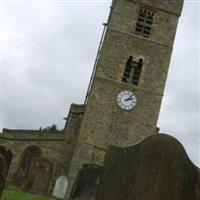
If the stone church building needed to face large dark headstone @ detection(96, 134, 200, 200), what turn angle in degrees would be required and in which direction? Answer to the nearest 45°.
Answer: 0° — it already faces it

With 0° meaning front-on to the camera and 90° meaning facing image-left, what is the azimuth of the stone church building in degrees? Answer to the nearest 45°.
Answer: approximately 0°
